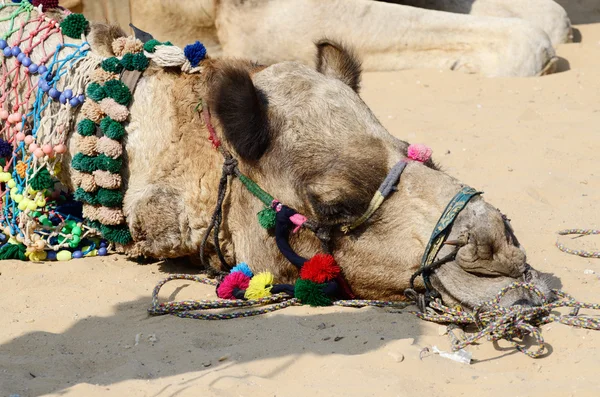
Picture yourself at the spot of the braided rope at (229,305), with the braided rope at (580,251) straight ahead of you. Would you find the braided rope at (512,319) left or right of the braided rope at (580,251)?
right
